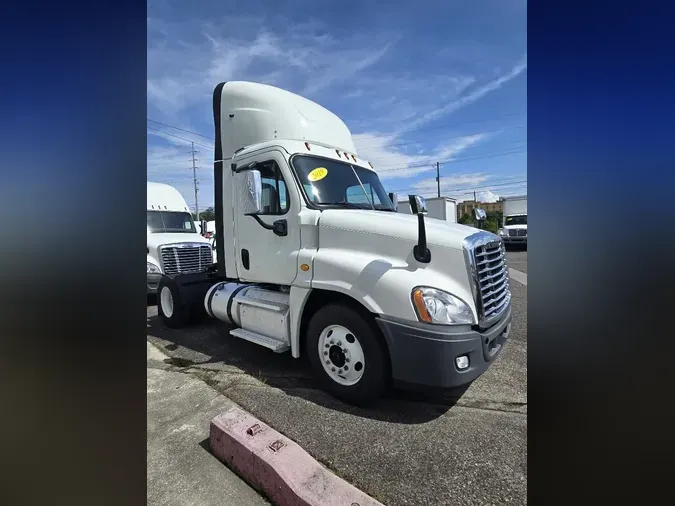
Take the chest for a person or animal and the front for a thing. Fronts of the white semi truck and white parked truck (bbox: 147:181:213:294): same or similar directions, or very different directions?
same or similar directions

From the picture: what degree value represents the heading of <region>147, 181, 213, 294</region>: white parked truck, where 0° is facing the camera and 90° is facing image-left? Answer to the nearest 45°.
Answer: approximately 315°

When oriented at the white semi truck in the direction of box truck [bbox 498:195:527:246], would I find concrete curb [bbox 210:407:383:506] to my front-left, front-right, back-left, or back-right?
back-right

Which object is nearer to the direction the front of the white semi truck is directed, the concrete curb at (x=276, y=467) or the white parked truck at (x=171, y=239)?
the concrete curb

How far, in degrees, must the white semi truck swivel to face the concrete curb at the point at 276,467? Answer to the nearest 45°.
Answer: approximately 45° to its right

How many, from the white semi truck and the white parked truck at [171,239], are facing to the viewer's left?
0

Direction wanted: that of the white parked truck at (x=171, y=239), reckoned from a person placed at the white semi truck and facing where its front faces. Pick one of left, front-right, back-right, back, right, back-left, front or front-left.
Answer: back

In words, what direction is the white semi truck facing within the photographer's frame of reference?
facing the viewer and to the right of the viewer

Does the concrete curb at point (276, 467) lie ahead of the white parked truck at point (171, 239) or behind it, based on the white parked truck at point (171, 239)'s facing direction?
ahead

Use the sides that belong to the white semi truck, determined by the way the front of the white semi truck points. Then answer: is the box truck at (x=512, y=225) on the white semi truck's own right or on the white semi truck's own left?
on the white semi truck's own left
